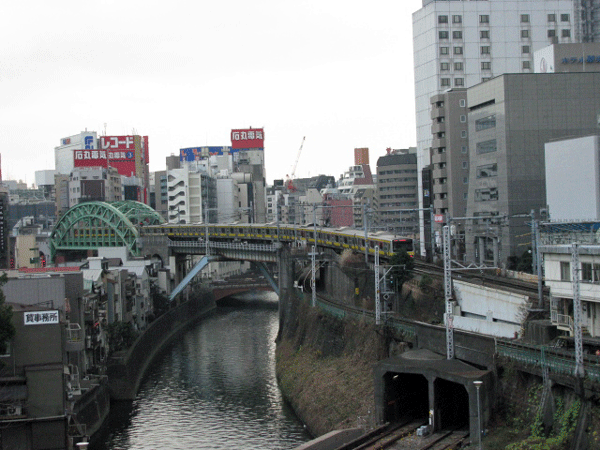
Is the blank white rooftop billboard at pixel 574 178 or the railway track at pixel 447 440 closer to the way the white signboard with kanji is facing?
the railway track

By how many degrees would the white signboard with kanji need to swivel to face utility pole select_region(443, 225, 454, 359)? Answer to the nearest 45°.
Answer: approximately 90° to its left

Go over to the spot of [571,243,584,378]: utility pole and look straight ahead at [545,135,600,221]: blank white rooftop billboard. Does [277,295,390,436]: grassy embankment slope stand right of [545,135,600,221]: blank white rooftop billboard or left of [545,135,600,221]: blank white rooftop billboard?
left

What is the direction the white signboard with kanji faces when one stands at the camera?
facing the viewer

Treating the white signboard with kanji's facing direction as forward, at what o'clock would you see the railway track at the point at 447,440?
The railway track is roughly at 10 o'clock from the white signboard with kanji.

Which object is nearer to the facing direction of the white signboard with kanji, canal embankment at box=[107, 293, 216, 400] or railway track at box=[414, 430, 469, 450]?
the railway track

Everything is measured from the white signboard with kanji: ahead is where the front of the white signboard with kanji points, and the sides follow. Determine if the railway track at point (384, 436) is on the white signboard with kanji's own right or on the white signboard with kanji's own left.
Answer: on the white signboard with kanji's own left

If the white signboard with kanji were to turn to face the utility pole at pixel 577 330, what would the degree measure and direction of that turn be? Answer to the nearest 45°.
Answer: approximately 45° to its left

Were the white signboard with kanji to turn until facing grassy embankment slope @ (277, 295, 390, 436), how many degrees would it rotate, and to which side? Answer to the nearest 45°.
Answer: approximately 90° to its left
